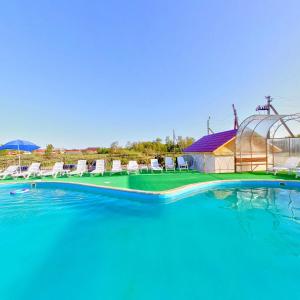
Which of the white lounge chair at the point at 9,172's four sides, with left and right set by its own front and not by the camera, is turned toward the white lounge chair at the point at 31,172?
left

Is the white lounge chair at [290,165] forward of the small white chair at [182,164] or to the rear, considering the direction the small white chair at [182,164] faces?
forward

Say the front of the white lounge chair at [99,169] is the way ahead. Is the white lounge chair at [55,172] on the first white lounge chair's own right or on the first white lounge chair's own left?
on the first white lounge chair's own right

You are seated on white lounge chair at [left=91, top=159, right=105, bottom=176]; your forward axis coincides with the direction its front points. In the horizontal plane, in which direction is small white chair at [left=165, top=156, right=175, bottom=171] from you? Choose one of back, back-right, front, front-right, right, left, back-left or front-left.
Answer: back-left

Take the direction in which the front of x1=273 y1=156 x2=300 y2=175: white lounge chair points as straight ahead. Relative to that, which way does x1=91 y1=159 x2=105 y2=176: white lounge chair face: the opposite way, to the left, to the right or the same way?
to the left

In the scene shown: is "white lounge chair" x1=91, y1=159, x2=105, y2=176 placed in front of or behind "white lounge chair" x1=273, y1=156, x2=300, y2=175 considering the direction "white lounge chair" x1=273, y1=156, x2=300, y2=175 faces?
in front

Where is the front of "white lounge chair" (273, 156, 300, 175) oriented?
to the viewer's left

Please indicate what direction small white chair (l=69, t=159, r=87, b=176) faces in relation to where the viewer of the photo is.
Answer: facing the viewer and to the left of the viewer

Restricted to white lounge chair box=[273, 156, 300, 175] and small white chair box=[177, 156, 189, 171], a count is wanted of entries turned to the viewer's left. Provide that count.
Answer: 1

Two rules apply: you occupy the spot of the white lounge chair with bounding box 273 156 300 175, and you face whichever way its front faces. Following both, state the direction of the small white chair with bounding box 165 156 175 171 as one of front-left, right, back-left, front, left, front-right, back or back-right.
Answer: front

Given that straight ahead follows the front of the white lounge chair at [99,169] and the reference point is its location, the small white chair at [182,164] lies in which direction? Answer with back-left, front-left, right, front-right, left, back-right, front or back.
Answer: back-left
